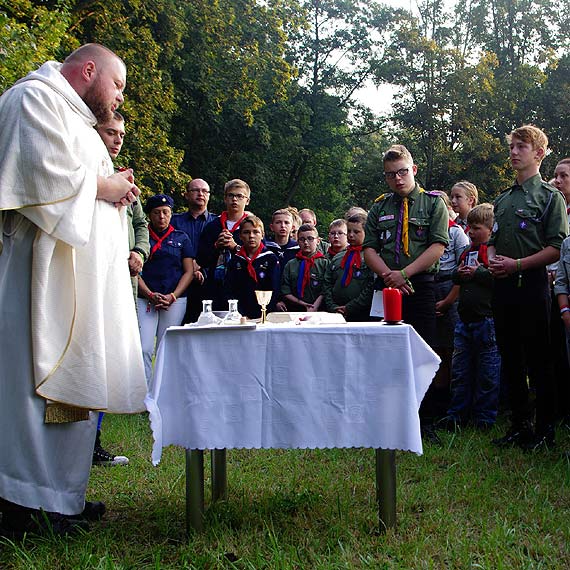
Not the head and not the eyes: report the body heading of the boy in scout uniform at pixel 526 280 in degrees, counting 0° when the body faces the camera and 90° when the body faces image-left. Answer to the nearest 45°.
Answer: approximately 45°

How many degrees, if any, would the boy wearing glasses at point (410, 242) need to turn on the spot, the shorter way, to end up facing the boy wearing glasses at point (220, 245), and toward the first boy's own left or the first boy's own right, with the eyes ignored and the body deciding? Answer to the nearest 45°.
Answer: approximately 135° to the first boy's own right

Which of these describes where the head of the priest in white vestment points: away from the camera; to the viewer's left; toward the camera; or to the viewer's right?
to the viewer's right

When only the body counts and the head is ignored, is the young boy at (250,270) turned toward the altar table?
yes

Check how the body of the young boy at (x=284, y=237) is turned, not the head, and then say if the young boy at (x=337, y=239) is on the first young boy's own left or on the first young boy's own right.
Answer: on the first young boy's own left

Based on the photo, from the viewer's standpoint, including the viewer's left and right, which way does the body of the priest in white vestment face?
facing to the right of the viewer

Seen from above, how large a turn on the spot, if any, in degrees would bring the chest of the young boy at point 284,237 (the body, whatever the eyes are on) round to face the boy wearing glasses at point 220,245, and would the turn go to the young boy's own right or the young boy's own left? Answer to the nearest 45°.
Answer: approximately 45° to the young boy's own right

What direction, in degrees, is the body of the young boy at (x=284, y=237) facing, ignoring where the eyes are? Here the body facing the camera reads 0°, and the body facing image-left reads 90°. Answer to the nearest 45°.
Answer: approximately 0°
